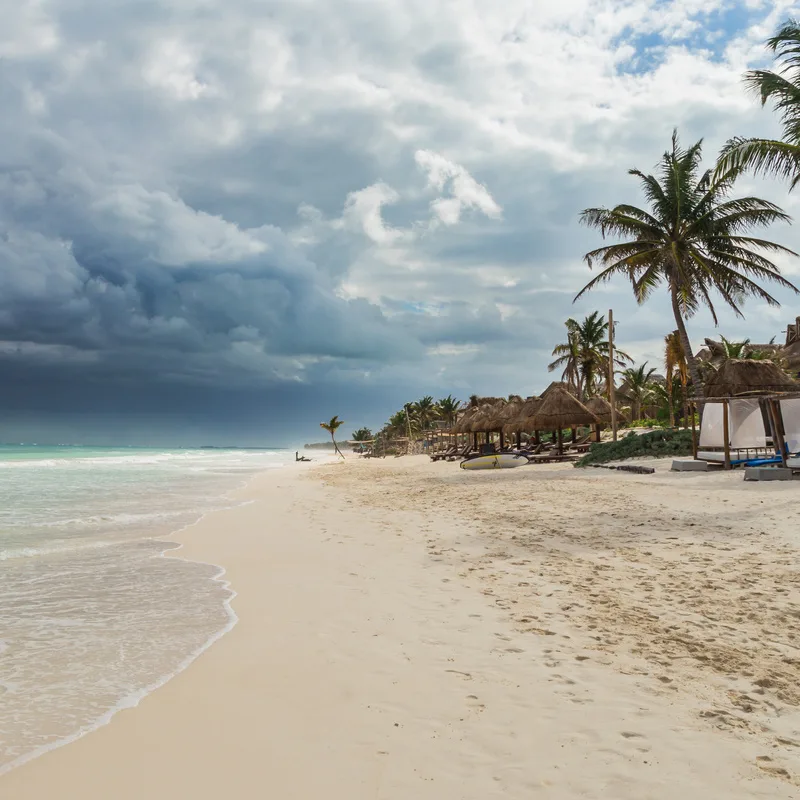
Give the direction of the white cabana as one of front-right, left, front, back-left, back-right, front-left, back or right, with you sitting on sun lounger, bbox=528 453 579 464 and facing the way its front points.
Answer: back-left

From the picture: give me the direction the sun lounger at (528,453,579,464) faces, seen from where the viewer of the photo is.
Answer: facing to the left of the viewer

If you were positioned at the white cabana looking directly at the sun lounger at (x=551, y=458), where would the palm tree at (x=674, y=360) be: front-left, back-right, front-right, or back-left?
front-right

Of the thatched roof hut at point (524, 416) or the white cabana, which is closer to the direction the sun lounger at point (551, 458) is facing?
the thatched roof hut

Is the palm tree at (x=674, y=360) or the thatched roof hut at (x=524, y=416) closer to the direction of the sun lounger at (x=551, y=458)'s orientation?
the thatched roof hut

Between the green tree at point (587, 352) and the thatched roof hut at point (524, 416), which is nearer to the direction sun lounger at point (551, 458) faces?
the thatched roof hut

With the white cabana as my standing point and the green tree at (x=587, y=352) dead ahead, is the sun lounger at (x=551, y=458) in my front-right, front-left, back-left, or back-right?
front-left

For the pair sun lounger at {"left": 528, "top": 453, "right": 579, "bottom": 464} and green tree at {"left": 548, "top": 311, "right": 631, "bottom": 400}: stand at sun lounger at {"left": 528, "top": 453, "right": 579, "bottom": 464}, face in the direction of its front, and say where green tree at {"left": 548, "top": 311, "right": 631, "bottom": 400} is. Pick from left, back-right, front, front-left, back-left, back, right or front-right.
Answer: right

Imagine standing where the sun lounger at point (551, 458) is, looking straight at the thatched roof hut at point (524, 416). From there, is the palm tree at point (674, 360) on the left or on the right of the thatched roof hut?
right

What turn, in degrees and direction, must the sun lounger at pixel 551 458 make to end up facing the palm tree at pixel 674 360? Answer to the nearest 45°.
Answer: approximately 135° to its right
